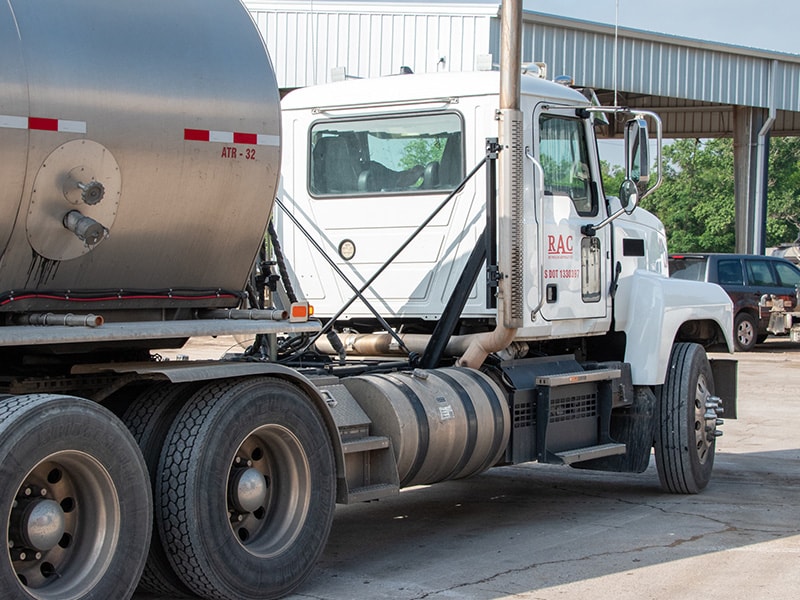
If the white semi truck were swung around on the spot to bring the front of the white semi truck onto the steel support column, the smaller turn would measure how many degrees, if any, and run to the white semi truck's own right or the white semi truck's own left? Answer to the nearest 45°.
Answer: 0° — it already faces it

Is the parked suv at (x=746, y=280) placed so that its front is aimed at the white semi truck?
no

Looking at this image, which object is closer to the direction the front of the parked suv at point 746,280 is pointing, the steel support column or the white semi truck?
the steel support column

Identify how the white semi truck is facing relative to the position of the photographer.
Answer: facing away from the viewer and to the right of the viewer

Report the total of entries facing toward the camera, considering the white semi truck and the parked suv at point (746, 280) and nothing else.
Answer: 0
